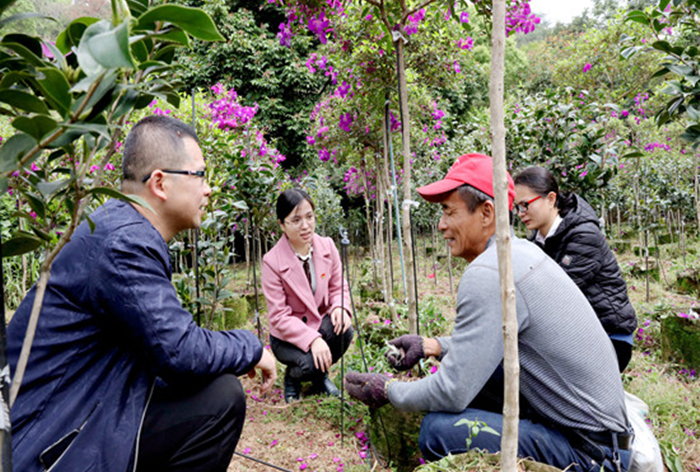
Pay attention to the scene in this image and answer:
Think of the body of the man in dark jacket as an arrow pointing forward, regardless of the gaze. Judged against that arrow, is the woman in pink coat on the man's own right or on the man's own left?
on the man's own left

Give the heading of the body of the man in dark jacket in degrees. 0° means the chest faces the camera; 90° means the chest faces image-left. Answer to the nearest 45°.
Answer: approximately 270°

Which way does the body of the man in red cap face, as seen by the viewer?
to the viewer's left

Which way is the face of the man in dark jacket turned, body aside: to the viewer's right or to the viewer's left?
to the viewer's right

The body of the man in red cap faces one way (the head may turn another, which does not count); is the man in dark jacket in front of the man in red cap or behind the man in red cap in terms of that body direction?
in front

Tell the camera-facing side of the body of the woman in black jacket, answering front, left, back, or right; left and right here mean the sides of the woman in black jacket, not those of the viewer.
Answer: left

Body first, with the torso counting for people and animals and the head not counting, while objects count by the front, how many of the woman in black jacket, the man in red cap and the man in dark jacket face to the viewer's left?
2

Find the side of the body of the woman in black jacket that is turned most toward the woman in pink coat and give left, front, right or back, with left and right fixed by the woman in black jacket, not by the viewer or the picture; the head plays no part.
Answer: front

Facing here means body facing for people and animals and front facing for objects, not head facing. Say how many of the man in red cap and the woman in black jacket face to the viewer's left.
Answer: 2

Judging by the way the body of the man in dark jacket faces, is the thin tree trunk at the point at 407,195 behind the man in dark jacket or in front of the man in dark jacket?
in front
